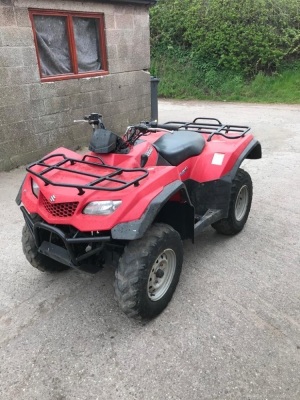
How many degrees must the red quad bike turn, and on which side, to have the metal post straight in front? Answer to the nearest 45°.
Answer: approximately 135° to its right

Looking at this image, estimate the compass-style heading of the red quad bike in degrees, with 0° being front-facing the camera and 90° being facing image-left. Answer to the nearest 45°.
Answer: approximately 45°

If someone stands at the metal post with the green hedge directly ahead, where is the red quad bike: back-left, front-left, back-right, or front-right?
back-right

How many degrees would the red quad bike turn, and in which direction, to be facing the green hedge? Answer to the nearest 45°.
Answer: approximately 135° to its right
